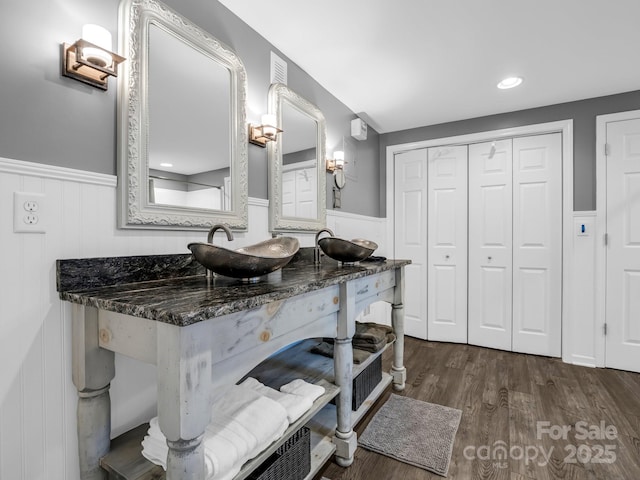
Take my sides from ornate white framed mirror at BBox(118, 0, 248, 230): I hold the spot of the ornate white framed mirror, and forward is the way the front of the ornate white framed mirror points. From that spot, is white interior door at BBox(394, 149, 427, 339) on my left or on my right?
on my left

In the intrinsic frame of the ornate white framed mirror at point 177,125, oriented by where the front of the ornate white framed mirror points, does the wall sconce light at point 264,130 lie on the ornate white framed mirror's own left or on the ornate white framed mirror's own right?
on the ornate white framed mirror's own left

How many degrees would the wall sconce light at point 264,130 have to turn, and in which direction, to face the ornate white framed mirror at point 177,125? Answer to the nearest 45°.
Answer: approximately 90° to its right

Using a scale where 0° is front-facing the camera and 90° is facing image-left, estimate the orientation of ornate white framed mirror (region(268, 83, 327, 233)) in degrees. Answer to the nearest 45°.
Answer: approximately 315°

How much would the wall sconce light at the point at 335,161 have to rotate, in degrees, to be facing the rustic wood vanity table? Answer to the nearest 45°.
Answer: approximately 45° to its right
